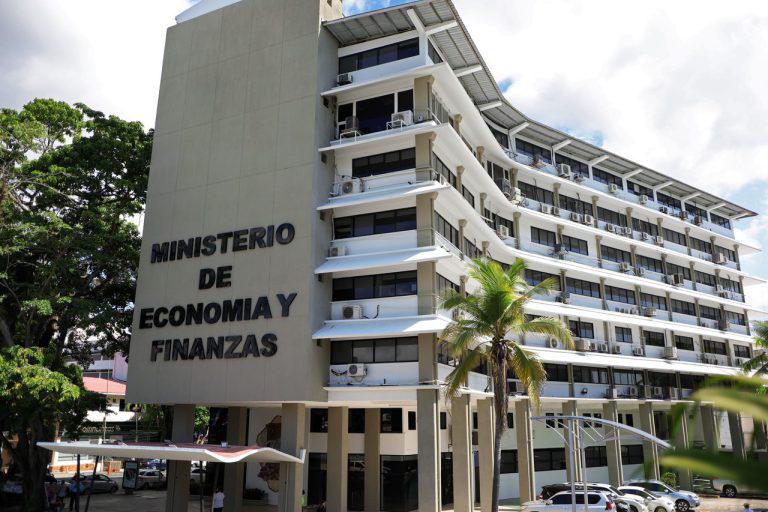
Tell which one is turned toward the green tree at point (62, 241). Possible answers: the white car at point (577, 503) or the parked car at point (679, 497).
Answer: the white car

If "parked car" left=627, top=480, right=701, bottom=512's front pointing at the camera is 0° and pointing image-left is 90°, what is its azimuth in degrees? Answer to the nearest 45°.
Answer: approximately 315°

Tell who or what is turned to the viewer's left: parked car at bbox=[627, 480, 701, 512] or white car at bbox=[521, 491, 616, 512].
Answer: the white car

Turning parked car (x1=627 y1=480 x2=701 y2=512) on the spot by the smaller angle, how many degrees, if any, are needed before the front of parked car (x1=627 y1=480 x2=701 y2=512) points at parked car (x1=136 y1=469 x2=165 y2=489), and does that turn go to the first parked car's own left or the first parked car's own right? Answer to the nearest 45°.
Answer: approximately 135° to the first parked car's own right

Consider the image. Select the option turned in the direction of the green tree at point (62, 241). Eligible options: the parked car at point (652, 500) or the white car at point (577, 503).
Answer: the white car

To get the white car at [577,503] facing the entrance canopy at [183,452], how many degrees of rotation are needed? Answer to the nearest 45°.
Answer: approximately 45° to its left

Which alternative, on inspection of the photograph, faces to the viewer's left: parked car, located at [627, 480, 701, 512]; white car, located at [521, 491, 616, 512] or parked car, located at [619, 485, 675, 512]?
the white car

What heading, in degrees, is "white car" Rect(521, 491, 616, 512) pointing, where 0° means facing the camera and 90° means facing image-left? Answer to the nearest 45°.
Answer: approximately 90°

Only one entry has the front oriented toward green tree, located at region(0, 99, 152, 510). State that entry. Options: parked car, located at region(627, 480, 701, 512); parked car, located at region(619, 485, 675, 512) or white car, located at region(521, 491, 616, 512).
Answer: the white car

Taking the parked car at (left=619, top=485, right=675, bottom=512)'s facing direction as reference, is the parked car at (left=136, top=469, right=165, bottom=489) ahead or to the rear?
to the rear
